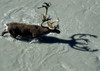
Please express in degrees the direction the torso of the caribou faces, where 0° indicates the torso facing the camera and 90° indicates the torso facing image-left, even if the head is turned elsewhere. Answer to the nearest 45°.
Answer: approximately 270°
